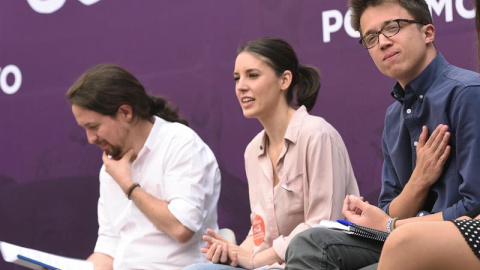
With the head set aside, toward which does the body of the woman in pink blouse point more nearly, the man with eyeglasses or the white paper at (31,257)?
the white paper

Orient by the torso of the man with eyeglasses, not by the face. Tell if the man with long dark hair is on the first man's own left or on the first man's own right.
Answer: on the first man's own right

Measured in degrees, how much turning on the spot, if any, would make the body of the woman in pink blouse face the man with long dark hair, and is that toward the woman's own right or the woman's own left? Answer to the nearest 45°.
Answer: approximately 90° to the woman's own right

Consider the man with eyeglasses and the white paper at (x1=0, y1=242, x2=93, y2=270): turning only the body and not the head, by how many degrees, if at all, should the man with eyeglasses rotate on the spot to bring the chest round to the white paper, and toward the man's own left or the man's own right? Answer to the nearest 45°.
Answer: approximately 45° to the man's own right

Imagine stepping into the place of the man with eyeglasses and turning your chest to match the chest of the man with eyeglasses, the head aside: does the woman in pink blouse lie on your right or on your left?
on your right

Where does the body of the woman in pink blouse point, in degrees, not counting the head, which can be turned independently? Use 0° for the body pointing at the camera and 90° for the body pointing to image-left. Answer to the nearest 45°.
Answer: approximately 45°
